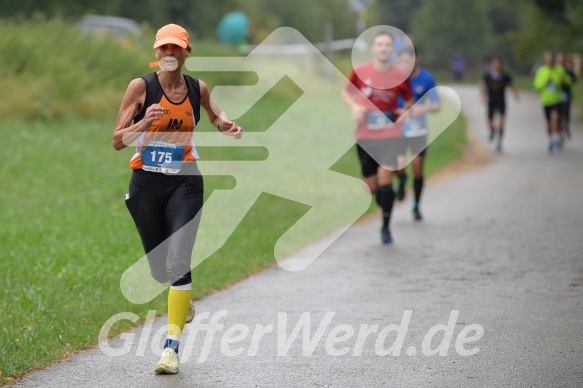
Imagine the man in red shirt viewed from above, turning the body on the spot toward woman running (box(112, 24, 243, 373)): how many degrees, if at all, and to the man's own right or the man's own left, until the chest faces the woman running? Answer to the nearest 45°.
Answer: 0° — they already face them

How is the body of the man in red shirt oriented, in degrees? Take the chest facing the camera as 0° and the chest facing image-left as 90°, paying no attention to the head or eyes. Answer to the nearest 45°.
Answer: approximately 0°

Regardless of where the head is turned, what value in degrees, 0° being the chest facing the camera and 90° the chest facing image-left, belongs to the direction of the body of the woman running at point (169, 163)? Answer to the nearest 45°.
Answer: approximately 0°

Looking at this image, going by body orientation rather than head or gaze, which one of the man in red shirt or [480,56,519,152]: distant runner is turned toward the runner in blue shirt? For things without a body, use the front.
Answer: the distant runner

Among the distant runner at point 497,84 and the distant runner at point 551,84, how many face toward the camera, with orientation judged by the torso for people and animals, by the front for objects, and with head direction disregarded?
2

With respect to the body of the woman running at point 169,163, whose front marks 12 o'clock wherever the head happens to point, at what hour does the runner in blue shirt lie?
The runner in blue shirt is roughly at 7 o'clock from the woman running.

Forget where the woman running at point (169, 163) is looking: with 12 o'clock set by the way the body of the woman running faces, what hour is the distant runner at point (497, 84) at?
The distant runner is roughly at 7 o'clock from the woman running.
